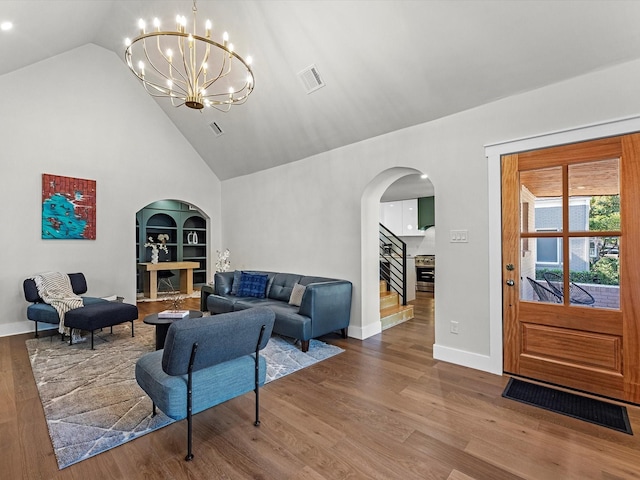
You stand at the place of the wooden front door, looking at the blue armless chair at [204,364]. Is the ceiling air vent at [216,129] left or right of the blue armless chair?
right

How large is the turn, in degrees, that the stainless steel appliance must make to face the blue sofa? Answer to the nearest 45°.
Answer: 0° — it already faces it

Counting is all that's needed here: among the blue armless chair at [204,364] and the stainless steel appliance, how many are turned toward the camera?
1

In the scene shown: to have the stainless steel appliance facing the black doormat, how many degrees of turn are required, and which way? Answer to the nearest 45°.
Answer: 0° — it already faces it

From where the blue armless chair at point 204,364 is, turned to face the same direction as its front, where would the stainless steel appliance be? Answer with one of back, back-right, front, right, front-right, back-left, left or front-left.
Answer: right

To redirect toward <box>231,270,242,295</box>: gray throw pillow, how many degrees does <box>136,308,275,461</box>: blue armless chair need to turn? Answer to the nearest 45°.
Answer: approximately 45° to its right

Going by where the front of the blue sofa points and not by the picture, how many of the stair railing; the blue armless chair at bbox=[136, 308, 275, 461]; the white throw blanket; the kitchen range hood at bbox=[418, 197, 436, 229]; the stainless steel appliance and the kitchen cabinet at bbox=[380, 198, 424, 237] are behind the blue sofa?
4

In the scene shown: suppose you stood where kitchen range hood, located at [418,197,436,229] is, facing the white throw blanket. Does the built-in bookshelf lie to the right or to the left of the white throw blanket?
right

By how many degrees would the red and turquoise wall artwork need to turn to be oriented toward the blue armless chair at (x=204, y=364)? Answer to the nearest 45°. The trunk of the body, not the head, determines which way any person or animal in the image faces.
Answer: approximately 45° to its right

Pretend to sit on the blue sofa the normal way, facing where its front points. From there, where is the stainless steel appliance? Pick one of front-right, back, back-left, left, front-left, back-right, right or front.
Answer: back

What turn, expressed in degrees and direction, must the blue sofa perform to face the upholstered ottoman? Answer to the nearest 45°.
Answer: approximately 45° to its right

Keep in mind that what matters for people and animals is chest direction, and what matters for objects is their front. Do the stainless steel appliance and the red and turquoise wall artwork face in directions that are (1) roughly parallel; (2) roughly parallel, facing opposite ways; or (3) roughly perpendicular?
roughly perpendicular
